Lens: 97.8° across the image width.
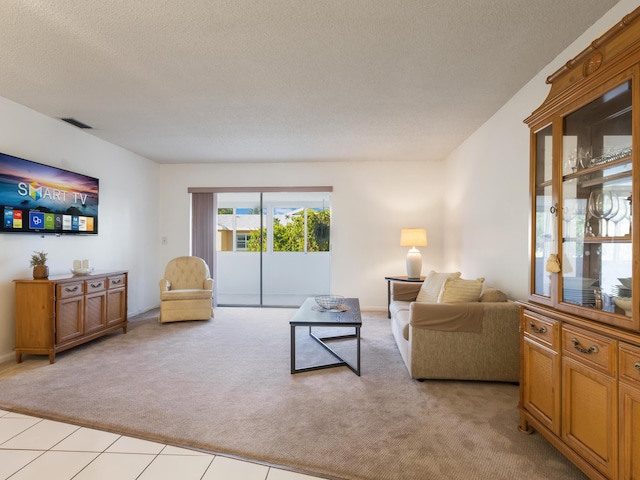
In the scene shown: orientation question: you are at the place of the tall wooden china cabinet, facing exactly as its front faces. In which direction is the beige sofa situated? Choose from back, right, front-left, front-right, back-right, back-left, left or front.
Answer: right

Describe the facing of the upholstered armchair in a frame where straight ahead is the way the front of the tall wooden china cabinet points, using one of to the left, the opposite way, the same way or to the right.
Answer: to the left

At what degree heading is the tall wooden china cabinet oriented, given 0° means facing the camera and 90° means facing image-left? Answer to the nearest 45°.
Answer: approximately 45°

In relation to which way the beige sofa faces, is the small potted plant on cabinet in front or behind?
in front

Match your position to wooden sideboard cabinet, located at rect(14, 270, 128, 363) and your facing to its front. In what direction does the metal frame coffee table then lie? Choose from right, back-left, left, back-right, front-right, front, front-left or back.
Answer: front

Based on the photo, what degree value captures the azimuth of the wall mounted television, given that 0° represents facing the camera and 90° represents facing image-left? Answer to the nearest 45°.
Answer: approximately 315°

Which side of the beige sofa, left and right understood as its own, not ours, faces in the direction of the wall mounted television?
front

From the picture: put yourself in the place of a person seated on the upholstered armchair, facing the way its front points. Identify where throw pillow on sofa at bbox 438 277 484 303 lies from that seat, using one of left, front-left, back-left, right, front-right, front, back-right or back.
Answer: front-left

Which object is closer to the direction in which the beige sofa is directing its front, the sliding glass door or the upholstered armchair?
the upholstered armchair

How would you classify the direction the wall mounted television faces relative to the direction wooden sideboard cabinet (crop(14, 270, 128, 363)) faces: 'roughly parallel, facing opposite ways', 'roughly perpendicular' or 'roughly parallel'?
roughly parallel

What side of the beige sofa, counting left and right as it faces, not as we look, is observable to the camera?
left

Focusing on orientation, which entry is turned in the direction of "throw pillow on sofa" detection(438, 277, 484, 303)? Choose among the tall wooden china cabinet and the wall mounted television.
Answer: the wall mounted television

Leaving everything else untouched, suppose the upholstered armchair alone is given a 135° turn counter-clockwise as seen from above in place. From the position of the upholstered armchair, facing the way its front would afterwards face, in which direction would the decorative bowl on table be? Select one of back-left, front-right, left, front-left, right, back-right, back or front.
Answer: right

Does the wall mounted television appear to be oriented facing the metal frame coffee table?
yes

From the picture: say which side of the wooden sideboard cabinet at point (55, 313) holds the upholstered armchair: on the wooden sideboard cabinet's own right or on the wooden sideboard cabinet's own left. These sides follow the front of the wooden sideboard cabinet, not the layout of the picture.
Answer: on the wooden sideboard cabinet's own left

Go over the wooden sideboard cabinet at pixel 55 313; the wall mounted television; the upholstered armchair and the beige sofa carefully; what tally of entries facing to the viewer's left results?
1

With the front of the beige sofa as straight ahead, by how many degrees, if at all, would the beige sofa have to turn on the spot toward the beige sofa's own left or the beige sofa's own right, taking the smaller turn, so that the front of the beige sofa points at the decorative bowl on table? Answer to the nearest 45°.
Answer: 0° — it already faces it

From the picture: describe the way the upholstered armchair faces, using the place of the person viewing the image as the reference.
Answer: facing the viewer

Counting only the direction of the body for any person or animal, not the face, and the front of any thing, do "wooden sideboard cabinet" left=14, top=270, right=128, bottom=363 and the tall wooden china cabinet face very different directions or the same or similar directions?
very different directions
